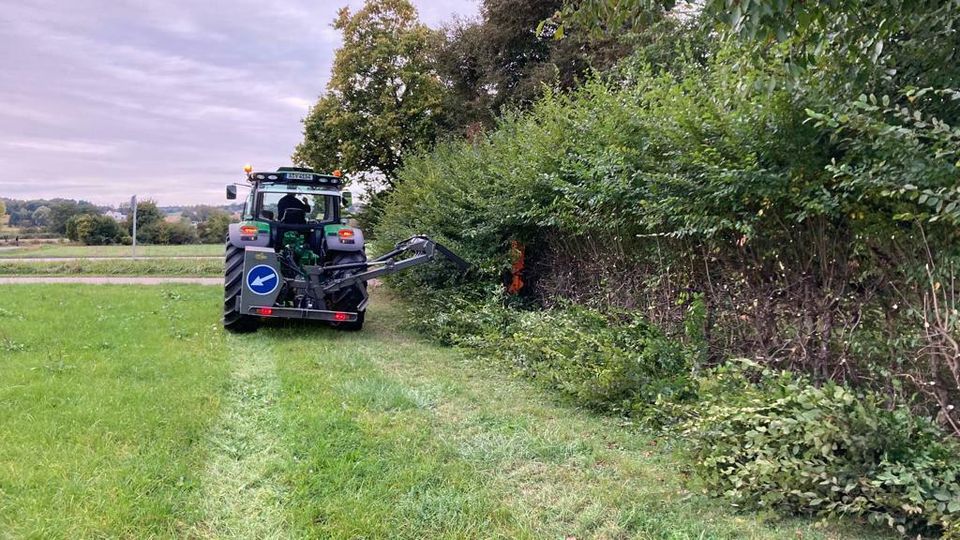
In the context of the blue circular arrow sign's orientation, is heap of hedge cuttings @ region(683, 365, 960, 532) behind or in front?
in front

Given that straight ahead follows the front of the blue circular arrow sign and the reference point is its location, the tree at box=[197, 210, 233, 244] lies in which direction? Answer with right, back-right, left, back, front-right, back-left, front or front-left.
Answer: back

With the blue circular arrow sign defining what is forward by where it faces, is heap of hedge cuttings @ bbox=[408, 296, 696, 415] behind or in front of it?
in front

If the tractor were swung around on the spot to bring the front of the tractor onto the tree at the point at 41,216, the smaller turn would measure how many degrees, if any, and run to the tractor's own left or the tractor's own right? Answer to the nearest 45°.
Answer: approximately 45° to the tractor's own left

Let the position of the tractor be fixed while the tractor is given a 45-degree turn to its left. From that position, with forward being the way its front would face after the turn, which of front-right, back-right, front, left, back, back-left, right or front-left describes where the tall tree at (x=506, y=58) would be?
right

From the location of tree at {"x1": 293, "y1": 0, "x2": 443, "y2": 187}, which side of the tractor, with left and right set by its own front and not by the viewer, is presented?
front

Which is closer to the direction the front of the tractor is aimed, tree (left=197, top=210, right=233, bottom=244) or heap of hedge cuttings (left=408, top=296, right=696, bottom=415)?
the tree

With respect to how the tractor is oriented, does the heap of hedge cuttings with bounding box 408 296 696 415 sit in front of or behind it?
behind

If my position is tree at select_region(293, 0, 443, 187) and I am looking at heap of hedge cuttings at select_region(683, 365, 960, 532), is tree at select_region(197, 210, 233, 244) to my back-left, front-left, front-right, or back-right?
back-right

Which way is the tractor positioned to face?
away from the camera

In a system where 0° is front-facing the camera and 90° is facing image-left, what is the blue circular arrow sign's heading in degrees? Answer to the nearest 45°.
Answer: approximately 0°

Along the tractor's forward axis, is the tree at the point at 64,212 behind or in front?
in front

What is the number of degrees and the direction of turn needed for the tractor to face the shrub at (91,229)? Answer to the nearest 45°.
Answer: approximately 45° to its left

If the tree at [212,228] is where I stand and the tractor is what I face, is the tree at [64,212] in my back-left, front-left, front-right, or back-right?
back-right
